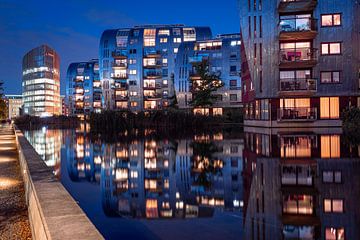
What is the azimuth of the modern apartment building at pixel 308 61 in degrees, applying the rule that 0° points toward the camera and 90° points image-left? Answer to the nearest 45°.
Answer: approximately 0°
